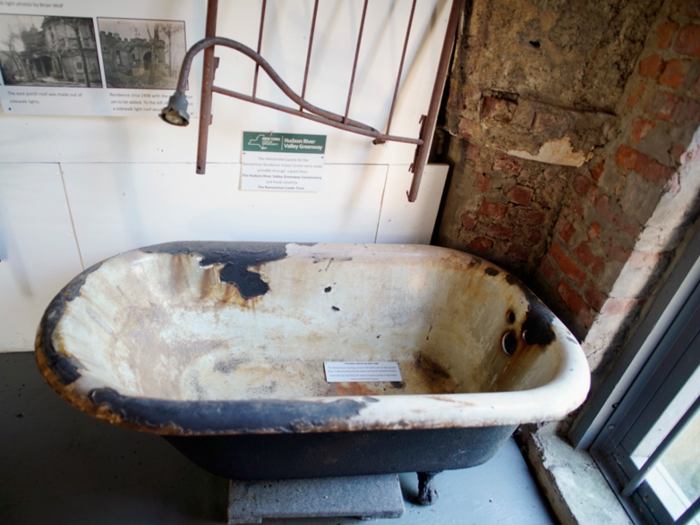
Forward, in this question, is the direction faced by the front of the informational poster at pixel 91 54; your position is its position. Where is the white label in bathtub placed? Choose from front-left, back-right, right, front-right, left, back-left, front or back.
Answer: front-left

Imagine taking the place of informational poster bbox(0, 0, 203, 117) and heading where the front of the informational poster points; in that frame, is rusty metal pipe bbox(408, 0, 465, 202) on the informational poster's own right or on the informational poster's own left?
on the informational poster's own left

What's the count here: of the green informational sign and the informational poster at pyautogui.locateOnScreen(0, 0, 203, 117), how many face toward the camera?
2

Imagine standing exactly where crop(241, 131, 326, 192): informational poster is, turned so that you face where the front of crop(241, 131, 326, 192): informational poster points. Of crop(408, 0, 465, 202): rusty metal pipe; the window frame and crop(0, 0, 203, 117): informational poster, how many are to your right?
1

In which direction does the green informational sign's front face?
toward the camera

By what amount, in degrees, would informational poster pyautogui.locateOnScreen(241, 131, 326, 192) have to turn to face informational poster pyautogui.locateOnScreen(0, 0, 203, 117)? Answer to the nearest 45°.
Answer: approximately 90° to its right

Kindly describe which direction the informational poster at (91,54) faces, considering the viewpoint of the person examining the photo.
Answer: facing the viewer

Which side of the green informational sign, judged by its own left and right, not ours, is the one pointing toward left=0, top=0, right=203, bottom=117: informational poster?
right

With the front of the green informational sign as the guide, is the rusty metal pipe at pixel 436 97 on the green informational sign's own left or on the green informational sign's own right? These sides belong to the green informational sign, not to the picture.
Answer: on the green informational sign's own left

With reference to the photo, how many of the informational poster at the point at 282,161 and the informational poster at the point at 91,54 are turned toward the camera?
2

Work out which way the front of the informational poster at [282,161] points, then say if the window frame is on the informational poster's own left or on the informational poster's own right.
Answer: on the informational poster's own left
